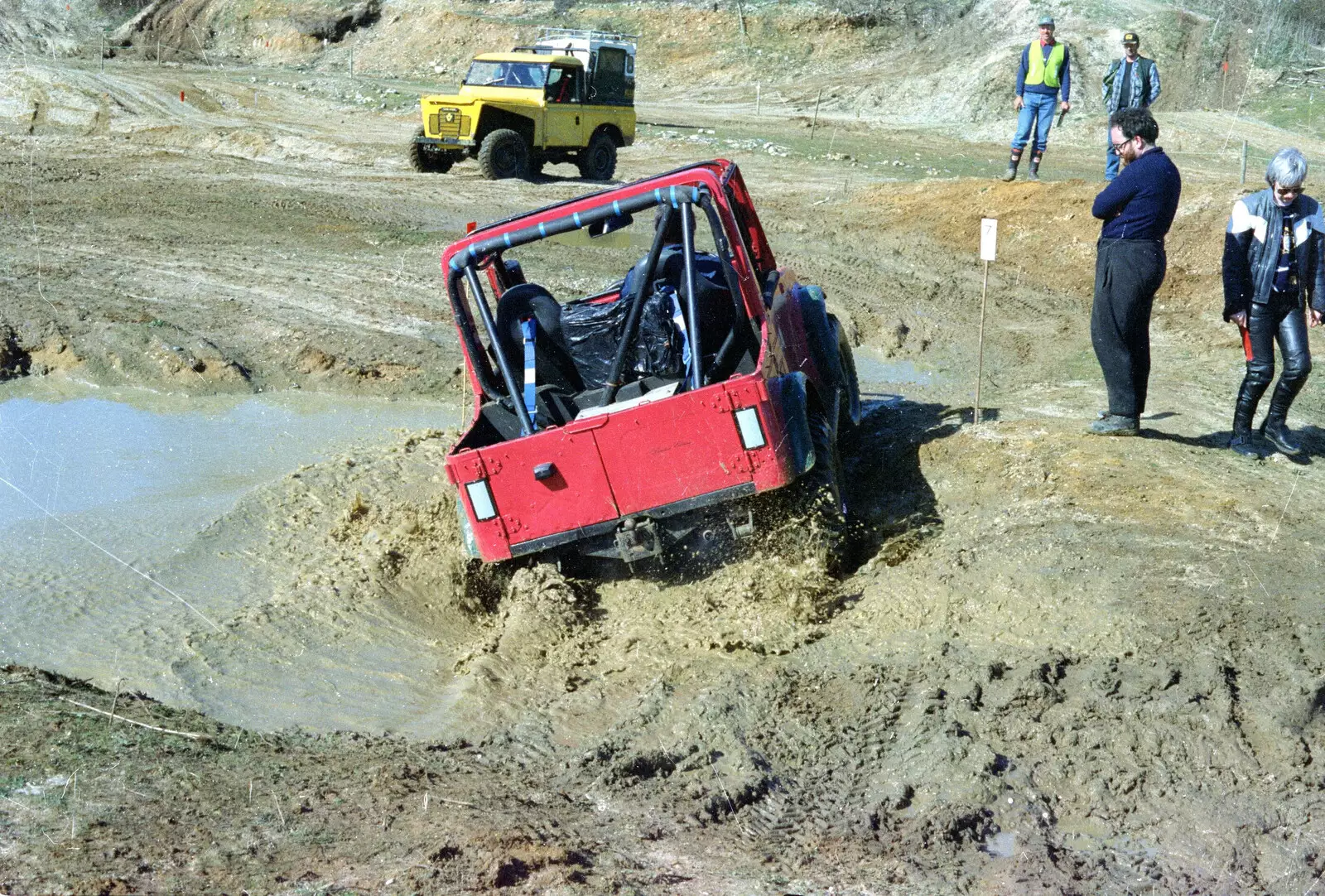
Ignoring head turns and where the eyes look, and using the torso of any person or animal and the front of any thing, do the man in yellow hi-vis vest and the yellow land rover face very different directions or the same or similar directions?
same or similar directions

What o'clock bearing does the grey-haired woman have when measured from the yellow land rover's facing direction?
The grey-haired woman is roughly at 10 o'clock from the yellow land rover.

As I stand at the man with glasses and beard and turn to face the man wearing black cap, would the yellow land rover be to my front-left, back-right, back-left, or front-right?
front-left

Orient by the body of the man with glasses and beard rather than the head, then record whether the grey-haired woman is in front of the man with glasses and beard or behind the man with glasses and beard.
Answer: behind

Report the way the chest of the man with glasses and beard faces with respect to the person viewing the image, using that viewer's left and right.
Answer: facing to the left of the viewer

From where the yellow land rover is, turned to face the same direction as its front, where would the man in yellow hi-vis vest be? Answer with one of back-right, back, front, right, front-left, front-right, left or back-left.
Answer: left

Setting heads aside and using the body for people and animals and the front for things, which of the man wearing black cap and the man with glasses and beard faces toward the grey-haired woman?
the man wearing black cap

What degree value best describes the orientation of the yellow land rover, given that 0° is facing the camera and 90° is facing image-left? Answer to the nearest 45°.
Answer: approximately 45°

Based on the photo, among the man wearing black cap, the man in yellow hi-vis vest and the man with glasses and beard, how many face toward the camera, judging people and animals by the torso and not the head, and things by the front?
2

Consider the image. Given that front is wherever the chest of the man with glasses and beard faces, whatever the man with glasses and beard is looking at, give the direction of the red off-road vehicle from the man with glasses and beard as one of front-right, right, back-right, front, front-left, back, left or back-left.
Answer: front-left

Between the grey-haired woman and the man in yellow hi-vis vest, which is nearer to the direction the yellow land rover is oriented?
the grey-haired woman

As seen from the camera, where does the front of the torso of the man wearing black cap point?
toward the camera

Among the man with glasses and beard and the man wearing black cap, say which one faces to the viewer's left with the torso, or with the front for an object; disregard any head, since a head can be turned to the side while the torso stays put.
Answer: the man with glasses and beard

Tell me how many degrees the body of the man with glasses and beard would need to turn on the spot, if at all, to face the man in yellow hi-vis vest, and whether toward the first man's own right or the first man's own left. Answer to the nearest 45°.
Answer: approximately 90° to the first man's own right

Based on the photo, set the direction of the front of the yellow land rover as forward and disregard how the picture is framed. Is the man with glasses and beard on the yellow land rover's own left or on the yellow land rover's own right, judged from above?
on the yellow land rover's own left

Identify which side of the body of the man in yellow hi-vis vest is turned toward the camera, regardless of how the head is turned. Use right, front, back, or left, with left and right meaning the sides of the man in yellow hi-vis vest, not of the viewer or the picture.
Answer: front

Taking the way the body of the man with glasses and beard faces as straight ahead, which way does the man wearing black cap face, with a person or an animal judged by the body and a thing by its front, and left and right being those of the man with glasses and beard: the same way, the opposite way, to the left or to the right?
to the left
